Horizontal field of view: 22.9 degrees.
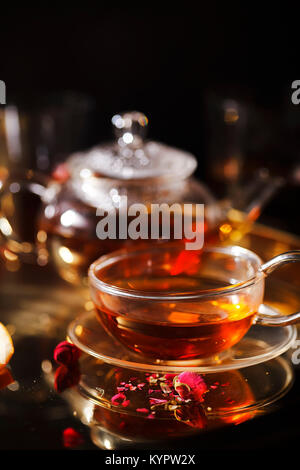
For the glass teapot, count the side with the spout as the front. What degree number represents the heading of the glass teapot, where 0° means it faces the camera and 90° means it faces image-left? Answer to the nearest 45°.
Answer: approximately 270°
